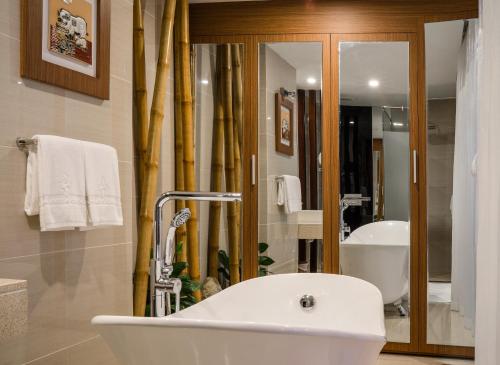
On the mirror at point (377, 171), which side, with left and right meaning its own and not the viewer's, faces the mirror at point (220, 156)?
right

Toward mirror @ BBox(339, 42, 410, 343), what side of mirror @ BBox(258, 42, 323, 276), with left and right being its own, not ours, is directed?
left

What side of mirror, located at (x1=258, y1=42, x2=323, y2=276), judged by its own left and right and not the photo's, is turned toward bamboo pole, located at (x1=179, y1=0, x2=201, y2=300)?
right

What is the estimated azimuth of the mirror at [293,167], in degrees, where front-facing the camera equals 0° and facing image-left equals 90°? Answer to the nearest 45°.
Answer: approximately 0°

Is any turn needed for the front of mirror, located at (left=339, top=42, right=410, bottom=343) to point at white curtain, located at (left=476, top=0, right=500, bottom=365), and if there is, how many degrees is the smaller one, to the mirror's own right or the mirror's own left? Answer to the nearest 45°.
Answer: approximately 45° to the mirror's own left

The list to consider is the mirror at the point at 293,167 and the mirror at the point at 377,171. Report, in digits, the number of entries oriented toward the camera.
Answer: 2

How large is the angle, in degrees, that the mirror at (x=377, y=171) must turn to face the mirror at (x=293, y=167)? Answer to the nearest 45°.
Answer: approximately 90° to its right

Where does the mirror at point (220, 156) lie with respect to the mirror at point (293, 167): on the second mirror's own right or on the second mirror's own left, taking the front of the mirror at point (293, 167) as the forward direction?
on the second mirror's own right

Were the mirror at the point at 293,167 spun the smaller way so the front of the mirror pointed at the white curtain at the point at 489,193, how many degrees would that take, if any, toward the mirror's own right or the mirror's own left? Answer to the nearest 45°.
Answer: approximately 45° to the mirror's own left
